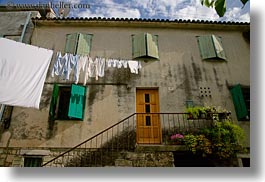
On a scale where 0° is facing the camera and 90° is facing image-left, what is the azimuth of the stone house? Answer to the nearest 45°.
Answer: approximately 0°

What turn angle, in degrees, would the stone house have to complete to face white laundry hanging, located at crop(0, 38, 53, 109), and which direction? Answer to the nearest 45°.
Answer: approximately 45° to its right

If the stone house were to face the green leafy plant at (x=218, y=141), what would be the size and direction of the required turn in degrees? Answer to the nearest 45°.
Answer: approximately 45° to its left
